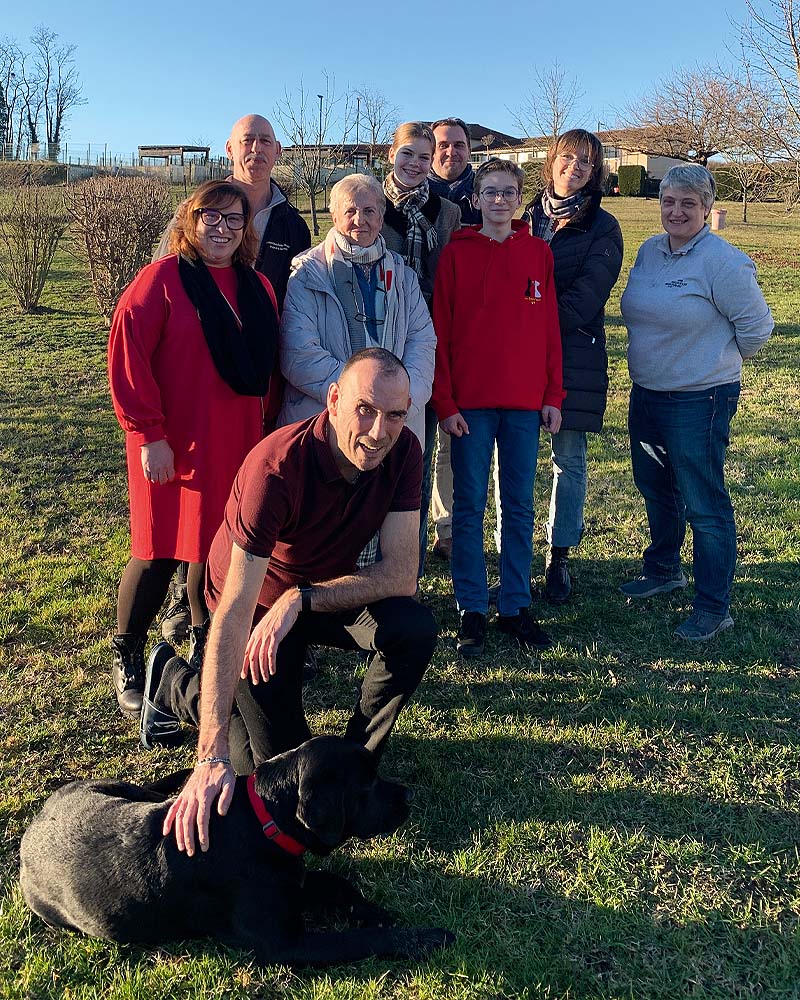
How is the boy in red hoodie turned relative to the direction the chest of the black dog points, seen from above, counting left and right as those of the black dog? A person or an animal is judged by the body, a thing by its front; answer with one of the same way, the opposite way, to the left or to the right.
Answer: to the right

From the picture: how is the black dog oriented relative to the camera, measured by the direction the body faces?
to the viewer's right
